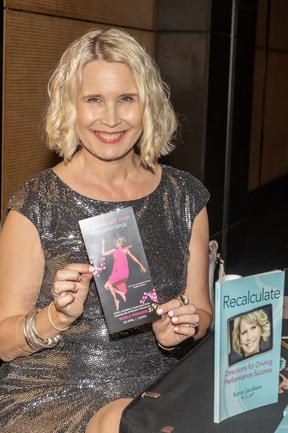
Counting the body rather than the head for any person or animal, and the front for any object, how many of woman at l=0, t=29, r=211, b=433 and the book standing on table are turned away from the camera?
0

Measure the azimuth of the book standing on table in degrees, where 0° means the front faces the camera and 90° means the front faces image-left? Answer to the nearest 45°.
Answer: approximately 315°

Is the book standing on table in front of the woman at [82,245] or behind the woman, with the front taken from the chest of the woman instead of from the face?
in front

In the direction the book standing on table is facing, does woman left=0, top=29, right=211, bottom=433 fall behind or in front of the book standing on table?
behind
